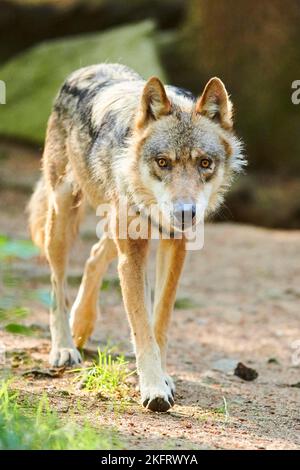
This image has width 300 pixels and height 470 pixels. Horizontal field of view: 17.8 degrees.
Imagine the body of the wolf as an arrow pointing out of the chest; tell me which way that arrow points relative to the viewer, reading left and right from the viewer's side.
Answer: facing the viewer and to the right of the viewer

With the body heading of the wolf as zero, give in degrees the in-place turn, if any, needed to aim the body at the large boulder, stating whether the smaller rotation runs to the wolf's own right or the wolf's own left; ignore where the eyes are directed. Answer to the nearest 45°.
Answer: approximately 135° to the wolf's own left
